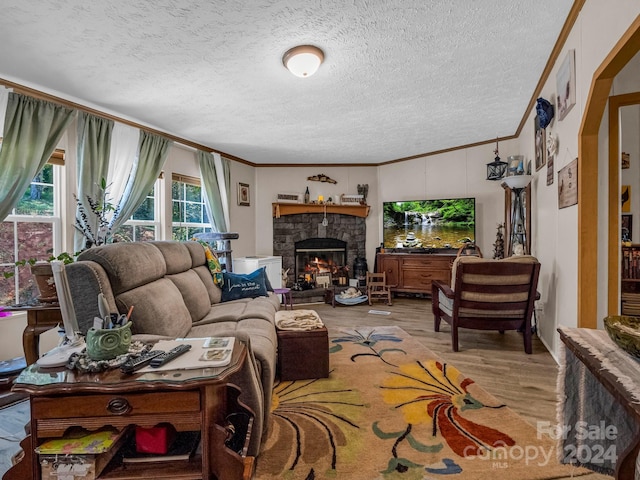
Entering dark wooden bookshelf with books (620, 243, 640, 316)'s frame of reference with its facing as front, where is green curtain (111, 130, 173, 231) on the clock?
The green curtain is roughly at 2 o'clock from the dark wooden bookshelf with books.

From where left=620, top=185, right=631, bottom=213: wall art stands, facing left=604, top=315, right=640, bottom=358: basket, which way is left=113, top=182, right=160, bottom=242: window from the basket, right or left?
right

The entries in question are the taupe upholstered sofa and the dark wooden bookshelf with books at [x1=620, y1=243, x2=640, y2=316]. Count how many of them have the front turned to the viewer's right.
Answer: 1

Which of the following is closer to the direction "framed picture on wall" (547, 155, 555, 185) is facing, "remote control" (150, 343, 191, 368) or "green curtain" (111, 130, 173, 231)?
the green curtain

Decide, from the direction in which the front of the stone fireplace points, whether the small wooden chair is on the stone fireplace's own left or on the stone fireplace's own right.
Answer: on the stone fireplace's own left

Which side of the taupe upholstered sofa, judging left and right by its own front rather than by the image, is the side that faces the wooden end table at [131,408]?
right

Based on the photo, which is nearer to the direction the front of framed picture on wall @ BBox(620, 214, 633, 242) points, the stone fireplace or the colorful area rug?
the colorful area rug

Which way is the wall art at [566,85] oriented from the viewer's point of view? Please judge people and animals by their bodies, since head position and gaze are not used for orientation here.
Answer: to the viewer's left

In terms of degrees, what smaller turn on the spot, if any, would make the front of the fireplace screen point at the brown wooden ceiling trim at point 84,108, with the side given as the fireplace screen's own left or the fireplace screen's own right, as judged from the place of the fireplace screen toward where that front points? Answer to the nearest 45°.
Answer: approximately 45° to the fireplace screen's own right

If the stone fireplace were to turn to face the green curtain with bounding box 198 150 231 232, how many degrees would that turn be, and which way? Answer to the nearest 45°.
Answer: approximately 45° to its right
